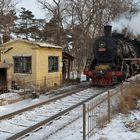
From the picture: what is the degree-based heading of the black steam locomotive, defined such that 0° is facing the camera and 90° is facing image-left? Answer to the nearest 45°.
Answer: approximately 45°

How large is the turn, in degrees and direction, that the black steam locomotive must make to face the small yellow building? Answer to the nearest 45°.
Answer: approximately 45° to its right

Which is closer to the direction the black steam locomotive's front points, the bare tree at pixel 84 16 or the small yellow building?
the small yellow building

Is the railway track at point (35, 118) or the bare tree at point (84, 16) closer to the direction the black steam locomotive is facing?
the railway track

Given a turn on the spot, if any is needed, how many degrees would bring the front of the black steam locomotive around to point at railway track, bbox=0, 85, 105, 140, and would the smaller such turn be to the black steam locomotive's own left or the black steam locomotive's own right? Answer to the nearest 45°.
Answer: approximately 45° to the black steam locomotive's own left
